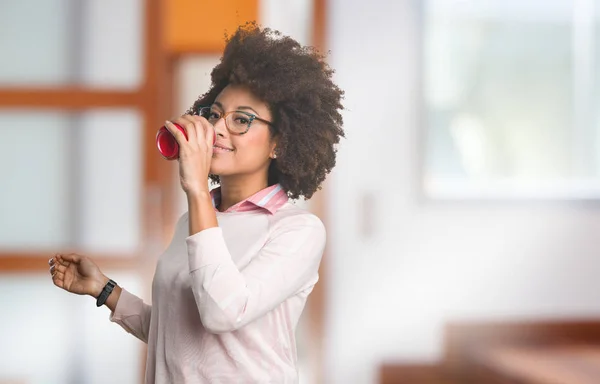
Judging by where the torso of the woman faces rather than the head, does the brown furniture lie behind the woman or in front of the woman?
behind

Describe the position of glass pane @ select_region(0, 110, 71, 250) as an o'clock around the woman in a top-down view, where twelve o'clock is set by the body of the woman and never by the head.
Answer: The glass pane is roughly at 4 o'clock from the woman.

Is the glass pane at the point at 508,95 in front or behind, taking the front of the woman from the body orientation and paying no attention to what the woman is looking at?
behind

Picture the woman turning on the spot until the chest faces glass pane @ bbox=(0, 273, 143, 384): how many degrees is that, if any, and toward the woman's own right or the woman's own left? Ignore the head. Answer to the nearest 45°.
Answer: approximately 135° to the woman's own right

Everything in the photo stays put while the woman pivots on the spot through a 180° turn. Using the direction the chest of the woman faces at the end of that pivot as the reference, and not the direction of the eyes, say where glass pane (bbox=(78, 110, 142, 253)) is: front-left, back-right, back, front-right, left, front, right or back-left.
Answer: front-left

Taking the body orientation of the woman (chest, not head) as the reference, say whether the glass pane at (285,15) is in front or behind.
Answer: behind

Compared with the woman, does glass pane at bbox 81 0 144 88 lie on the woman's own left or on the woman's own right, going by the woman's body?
on the woman's own right

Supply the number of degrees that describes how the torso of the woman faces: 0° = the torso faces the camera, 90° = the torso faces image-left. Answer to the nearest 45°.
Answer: approximately 45°
